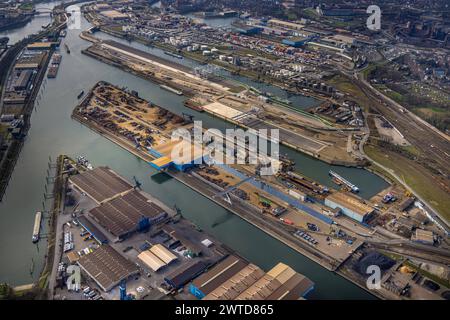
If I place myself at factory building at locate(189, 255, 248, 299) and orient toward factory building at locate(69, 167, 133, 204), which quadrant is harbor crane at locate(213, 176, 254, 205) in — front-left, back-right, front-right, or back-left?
front-right

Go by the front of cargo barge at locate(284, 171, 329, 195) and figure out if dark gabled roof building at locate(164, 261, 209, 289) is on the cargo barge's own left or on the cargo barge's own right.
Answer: on the cargo barge's own left

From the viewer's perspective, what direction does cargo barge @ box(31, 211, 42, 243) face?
away from the camera

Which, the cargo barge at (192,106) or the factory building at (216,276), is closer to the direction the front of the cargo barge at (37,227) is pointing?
the cargo barge

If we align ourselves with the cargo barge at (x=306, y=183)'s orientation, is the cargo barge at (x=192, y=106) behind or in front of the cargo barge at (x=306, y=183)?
in front

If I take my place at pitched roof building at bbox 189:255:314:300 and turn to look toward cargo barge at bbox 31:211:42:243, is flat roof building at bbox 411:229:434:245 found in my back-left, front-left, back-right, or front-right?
back-right

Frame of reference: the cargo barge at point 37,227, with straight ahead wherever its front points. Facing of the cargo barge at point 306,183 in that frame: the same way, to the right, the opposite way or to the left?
the same way

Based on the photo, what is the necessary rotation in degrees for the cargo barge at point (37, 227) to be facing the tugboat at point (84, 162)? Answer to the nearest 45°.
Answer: approximately 45° to its right

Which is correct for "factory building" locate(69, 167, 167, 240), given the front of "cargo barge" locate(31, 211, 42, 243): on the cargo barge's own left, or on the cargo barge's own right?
on the cargo barge's own right

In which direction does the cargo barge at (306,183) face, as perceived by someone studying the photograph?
facing away from the viewer and to the left of the viewer

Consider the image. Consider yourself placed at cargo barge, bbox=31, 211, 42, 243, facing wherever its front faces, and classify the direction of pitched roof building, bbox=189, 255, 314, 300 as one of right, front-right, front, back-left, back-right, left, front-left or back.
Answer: back-right

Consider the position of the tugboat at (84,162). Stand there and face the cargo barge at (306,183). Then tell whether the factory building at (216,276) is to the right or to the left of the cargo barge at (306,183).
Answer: right
